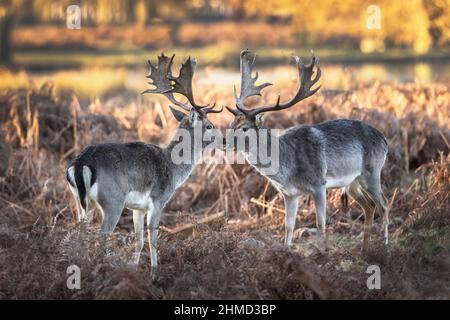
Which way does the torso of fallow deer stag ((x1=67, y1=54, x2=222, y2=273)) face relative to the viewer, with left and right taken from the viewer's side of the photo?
facing away from the viewer and to the right of the viewer

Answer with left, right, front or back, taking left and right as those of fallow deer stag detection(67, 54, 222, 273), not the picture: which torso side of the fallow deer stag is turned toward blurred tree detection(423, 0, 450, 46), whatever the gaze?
front

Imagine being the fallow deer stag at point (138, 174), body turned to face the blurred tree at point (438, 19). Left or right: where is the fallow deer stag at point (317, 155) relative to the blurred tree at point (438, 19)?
right

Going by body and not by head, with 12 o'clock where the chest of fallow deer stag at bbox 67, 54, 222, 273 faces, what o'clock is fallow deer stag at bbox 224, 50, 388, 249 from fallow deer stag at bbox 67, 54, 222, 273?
fallow deer stag at bbox 224, 50, 388, 249 is roughly at 1 o'clock from fallow deer stag at bbox 67, 54, 222, 273.

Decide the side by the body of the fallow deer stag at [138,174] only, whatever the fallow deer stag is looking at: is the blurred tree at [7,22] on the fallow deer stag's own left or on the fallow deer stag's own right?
on the fallow deer stag's own left

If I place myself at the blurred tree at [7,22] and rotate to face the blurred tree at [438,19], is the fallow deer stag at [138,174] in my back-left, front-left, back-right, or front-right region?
front-right
